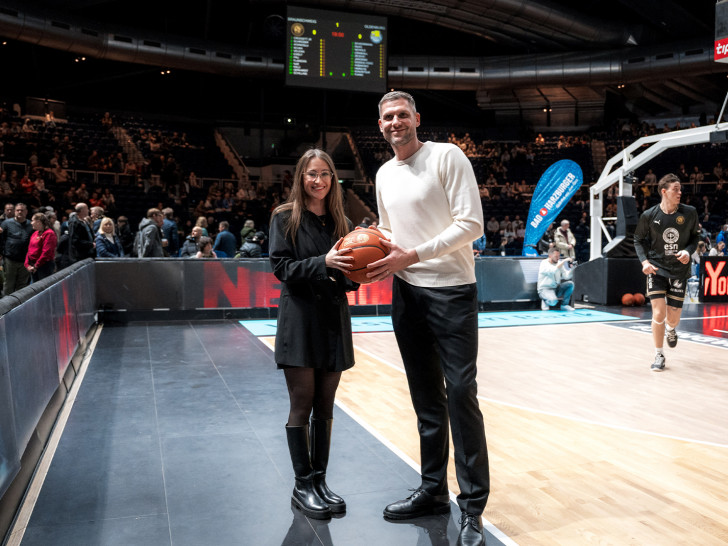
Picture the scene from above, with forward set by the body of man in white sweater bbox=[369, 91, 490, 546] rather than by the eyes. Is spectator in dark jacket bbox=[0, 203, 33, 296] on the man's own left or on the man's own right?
on the man's own right

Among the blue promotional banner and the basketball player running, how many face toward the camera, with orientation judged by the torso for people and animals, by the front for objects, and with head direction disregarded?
2

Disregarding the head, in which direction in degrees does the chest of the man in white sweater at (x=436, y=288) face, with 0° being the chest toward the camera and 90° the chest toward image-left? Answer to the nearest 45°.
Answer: approximately 45°

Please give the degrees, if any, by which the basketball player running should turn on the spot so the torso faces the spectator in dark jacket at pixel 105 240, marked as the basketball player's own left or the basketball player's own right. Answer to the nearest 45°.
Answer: approximately 90° to the basketball player's own right

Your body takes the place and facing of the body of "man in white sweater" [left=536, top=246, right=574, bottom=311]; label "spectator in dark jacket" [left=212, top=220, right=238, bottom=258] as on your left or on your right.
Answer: on your right

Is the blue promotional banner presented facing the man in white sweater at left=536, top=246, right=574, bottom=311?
yes

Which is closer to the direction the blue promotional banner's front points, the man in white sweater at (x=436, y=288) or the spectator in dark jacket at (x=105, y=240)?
the man in white sweater

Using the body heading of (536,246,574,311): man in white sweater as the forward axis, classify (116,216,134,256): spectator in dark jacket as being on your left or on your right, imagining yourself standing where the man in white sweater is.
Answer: on your right

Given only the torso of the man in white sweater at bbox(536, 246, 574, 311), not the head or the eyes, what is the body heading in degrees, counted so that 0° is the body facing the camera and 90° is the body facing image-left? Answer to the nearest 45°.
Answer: approximately 315°
